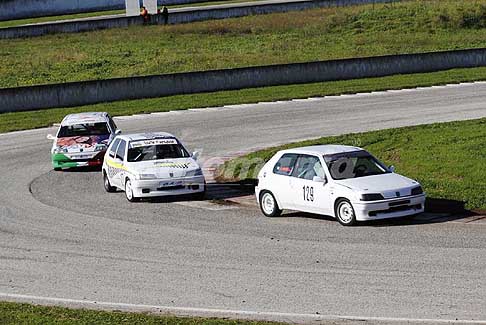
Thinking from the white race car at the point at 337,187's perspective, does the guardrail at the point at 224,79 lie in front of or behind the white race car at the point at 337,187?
behind

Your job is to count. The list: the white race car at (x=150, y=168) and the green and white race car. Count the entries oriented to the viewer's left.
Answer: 0

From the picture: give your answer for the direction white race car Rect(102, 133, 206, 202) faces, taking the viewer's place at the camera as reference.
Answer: facing the viewer and to the right of the viewer

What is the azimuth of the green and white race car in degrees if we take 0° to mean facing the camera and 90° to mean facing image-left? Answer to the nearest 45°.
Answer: approximately 0°

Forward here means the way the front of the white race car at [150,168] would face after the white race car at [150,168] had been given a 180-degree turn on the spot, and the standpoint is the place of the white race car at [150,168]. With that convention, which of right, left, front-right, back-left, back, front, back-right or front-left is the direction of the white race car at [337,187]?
back
